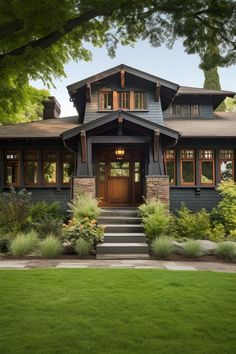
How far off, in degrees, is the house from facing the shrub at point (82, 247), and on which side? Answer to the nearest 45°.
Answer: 0° — it already faces it

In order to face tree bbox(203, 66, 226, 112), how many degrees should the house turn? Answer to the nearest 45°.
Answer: approximately 135° to its left

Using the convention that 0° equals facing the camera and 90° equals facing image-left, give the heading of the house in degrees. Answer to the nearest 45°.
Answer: approximately 0°

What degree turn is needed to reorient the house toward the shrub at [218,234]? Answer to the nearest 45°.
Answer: approximately 45° to its left

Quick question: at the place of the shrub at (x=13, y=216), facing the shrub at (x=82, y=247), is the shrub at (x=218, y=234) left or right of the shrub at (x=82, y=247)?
left

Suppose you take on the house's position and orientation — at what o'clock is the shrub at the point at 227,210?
The shrub is roughly at 10 o'clock from the house.

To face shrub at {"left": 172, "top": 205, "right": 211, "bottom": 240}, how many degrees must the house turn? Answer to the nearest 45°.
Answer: approximately 45° to its left

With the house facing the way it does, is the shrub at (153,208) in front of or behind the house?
in front

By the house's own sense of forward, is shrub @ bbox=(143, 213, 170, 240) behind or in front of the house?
in front

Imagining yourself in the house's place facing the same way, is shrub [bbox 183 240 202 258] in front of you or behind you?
in front
